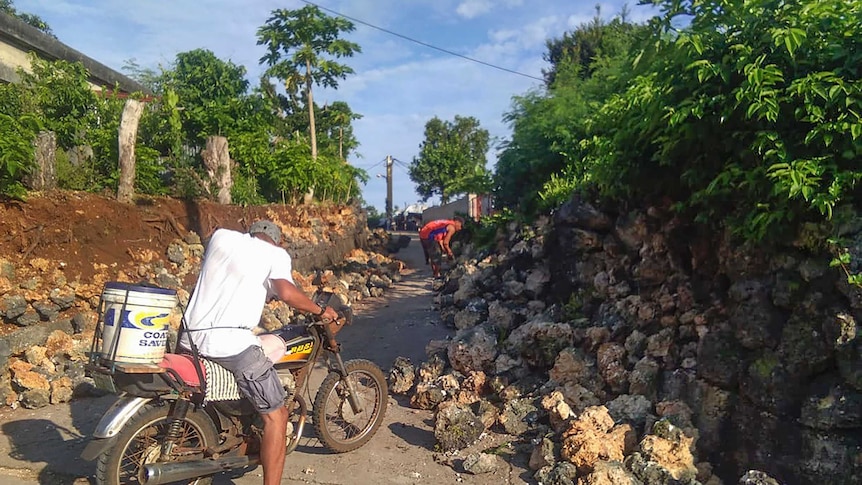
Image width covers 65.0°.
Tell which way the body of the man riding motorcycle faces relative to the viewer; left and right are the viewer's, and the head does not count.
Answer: facing away from the viewer and to the right of the viewer

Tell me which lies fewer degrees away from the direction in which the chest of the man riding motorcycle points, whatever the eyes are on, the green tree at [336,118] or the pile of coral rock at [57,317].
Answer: the green tree

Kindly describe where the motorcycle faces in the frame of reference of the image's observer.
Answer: facing away from the viewer and to the right of the viewer

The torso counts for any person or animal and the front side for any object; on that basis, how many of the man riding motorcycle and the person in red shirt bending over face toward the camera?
0

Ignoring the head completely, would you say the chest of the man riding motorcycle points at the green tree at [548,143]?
yes

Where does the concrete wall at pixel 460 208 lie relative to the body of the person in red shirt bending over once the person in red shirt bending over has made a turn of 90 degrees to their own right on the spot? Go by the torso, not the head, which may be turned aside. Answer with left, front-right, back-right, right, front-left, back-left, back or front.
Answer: back

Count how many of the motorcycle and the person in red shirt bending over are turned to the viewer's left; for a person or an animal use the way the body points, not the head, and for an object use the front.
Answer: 0

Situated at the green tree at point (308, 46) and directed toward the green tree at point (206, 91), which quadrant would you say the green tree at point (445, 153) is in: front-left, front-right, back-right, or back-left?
back-right

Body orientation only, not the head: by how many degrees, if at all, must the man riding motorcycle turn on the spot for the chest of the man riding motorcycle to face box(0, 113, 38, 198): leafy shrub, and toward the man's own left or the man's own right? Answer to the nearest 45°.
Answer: approximately 90° to the man's own left

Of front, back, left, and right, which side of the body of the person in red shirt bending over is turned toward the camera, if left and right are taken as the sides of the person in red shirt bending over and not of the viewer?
right
